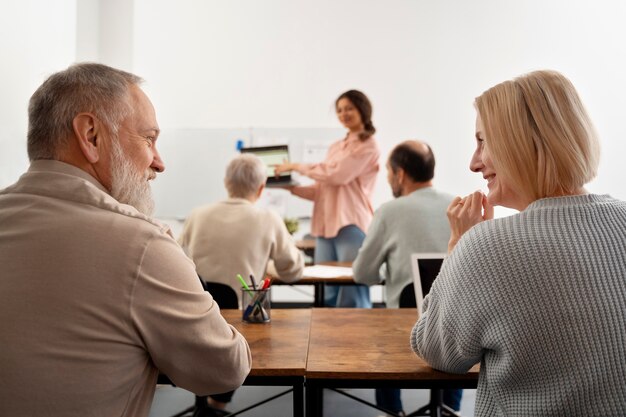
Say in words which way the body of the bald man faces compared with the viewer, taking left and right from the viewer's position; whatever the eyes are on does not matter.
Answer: facing away from the viewer and to the left of the viewer

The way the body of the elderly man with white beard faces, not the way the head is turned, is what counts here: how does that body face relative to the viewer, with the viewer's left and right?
facing away from the viewer and to the right of the viewer

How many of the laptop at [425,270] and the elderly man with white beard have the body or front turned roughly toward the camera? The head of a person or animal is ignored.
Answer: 1

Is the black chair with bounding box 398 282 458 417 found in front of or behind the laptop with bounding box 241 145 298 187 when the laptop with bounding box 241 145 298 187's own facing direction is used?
in front

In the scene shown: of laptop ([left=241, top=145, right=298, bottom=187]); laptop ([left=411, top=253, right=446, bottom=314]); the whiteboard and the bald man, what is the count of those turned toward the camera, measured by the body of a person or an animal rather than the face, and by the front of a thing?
3

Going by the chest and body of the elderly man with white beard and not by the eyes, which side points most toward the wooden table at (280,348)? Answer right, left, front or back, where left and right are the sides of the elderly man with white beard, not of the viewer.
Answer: front

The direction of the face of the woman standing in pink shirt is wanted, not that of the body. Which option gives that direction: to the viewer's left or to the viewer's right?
to the viewer's left

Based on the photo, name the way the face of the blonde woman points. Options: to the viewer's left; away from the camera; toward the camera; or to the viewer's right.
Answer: to the viewer's left

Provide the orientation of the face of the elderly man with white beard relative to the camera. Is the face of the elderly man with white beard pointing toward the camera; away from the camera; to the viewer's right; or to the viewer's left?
to the viewer's right

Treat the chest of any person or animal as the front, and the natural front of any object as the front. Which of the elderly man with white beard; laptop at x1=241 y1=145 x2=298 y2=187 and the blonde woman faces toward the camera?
the laptop

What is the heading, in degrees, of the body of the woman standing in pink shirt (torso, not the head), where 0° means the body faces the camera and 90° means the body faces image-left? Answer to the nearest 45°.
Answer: approximately 45°

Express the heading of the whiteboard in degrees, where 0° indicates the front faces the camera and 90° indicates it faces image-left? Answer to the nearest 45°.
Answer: approximately 0°

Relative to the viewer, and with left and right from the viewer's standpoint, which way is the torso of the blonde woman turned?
facing away from the viewer and to the left of the viewer

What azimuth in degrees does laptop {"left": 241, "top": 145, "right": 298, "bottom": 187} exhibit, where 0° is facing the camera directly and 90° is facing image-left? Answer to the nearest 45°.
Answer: approximately 0°

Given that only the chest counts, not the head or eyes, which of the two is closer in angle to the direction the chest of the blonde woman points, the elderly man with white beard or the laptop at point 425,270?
the laptop

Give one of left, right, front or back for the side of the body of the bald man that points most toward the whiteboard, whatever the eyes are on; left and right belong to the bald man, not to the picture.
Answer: front
